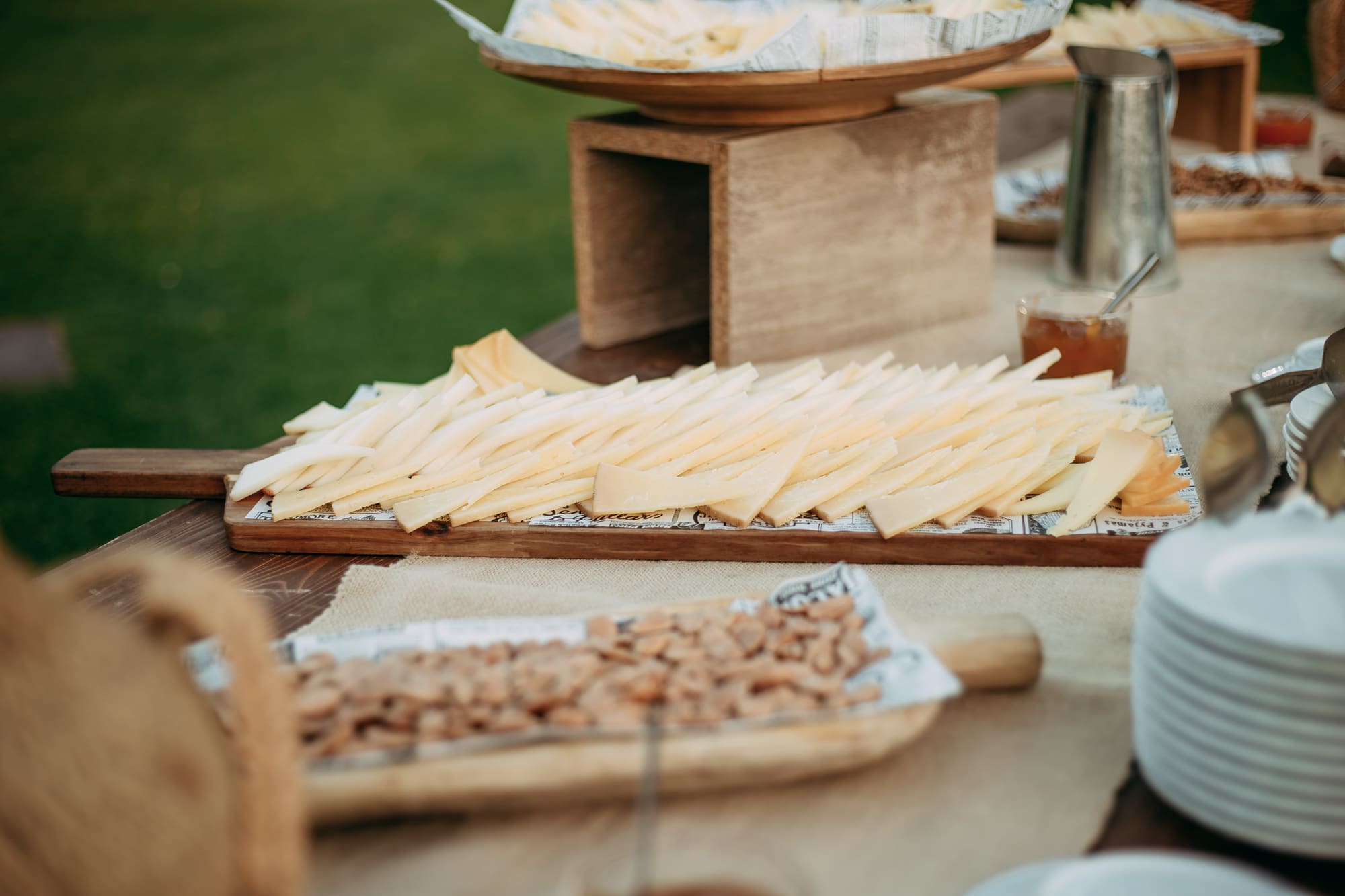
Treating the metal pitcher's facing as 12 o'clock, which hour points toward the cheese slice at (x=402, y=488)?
The cheese slice is roughly at 10 o'clock from the metal pitcher.

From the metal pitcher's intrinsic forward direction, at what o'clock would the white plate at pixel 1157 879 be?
The white plate is roughly at 9 o'clock from the metal pitcher.

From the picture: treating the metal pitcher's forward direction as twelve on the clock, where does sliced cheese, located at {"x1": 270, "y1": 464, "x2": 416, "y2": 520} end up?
The sliced cheese is roughly at 10 o'clock from the metal pitcher.

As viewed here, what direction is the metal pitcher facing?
to the viewer's left

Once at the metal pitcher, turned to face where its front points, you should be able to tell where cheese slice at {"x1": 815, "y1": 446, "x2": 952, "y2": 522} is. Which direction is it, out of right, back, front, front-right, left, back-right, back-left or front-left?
left

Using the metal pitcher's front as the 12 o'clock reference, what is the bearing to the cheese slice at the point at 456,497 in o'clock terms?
The cheese slice is roughly at 10 o'clock from the metal pitcher.

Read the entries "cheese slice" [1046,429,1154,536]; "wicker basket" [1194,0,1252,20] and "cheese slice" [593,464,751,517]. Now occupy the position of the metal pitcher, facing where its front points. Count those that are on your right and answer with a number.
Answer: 1

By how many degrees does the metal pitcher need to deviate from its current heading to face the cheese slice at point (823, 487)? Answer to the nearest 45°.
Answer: approximately 90° to its left

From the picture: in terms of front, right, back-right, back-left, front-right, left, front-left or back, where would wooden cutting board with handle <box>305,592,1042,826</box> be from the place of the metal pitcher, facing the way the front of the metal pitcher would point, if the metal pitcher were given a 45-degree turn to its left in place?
front-left

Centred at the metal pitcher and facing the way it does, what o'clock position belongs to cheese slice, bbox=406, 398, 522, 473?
The cheese slice is roughly at 10 o'clock from the metal pitcher.

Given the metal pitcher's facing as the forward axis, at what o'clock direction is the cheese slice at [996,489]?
The cheese slice is roughly at 9 o'clock from the metal pitcher.

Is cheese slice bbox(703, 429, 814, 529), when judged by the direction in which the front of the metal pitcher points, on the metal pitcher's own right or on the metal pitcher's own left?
on the metal pitcher's own left

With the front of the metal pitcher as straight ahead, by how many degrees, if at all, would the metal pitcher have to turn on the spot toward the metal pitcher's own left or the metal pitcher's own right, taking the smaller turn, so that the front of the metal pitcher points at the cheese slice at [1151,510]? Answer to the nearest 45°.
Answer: approximately 90° to the metal pitcher's own left

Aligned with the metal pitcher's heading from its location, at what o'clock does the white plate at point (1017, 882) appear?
The white plate is roughly at 9 o'clock from the metal pitcher.

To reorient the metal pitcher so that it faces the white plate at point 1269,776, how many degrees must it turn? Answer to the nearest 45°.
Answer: approximately 90° to its left

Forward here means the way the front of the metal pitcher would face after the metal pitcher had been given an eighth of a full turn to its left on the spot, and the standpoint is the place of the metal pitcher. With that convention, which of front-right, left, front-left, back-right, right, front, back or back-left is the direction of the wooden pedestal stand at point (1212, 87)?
back-right

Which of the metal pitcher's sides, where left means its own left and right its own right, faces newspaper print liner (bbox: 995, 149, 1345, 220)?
right

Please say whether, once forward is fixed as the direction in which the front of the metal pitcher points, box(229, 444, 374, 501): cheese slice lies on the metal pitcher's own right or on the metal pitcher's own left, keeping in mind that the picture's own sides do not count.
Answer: on the metal pitcher's own left
